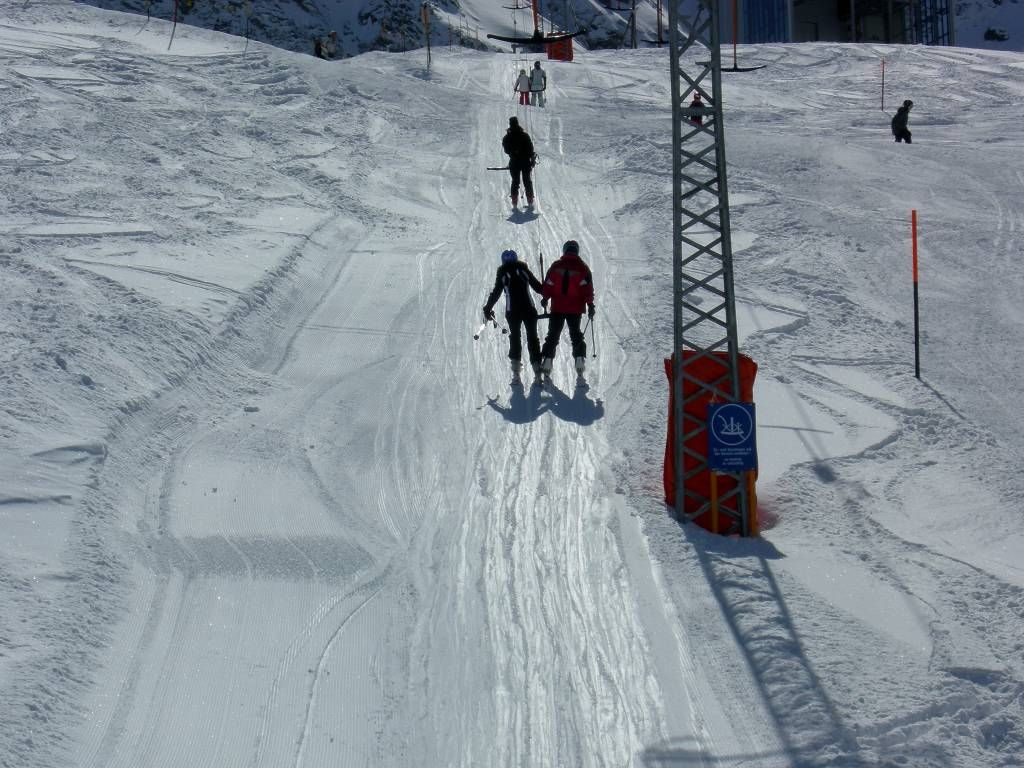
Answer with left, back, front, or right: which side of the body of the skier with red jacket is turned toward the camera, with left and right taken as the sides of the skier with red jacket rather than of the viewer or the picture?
back

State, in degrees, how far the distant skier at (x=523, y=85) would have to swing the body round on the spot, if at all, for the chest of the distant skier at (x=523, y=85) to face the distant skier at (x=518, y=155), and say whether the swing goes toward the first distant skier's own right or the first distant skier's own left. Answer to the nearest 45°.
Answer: approximately 180°

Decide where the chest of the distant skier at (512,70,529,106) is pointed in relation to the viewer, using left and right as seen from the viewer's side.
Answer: facing away from the viewer

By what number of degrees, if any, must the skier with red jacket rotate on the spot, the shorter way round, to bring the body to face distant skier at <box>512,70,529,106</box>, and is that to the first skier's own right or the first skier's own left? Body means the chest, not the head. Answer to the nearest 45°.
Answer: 0° — they already face them

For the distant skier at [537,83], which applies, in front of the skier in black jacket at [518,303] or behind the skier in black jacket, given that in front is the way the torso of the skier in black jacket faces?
in front

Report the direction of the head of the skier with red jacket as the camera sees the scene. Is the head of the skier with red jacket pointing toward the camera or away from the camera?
away from the camera

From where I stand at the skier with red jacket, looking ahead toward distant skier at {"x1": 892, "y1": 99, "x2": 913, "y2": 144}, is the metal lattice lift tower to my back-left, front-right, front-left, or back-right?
back-right

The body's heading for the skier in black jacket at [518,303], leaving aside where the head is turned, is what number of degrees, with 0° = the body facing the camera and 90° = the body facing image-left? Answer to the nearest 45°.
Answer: approximately 180°
